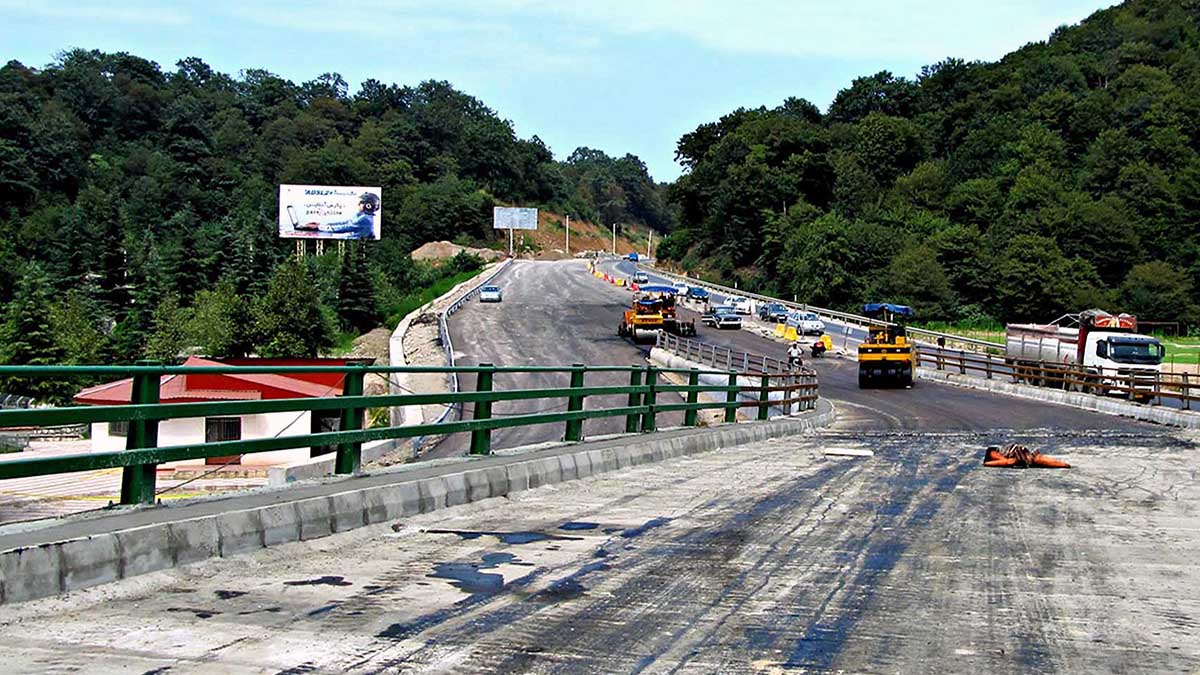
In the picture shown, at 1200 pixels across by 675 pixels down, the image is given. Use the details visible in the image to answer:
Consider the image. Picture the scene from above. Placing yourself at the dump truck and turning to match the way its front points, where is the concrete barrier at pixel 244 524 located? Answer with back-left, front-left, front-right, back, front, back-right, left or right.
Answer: front-right

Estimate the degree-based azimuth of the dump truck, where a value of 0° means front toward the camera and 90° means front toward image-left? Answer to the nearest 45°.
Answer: approximately 315°

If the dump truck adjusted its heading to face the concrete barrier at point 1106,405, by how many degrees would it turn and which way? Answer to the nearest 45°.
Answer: approximately 45° to its right

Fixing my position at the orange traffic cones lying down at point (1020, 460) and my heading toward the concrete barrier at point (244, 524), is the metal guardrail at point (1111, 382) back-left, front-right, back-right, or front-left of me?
back-right

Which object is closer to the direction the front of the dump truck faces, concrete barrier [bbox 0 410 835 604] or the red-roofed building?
the concrete barrier

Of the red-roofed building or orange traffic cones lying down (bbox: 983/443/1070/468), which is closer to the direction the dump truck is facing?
the orange traffic cones lying down

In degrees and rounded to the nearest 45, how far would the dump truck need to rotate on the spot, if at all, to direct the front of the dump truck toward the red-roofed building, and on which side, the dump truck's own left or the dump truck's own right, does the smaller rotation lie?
approximately 90° to the dump truck's own right
